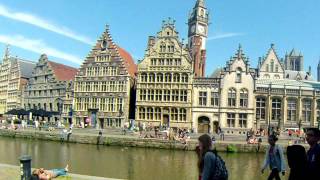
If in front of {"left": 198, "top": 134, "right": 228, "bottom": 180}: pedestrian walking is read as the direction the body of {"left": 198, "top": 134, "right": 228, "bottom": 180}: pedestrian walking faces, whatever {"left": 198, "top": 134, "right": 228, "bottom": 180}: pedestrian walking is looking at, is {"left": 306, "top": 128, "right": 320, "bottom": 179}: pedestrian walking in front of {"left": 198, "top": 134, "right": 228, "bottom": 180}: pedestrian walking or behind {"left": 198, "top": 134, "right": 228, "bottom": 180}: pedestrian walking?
behind

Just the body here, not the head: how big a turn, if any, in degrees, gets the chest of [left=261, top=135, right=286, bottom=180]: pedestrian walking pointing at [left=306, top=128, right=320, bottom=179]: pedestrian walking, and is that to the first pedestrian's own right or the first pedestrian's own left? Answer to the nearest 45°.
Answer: approximately 45° to the first pedestrian's own left

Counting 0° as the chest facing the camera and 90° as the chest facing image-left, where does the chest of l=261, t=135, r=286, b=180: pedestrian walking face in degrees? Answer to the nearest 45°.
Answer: approximately 45°

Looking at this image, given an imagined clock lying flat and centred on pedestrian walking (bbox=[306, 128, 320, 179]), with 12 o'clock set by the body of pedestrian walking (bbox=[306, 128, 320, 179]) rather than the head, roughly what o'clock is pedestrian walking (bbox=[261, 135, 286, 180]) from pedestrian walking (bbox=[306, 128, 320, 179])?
pedestrian walking (bbox=[261, 135, 286, 180]) is roughly at 4 o'clock from pedestrian walking (bbox=[306, 128, 320, 179]).

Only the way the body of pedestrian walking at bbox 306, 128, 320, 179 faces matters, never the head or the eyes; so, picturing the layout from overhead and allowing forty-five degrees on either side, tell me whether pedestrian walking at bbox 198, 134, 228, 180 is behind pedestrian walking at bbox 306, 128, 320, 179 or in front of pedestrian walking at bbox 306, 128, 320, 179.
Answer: in front

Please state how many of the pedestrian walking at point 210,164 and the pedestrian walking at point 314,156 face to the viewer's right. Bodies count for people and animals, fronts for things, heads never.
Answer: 0

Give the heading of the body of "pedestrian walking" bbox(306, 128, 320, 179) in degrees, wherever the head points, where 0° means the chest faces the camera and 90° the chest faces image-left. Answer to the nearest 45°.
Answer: approximately 45°
